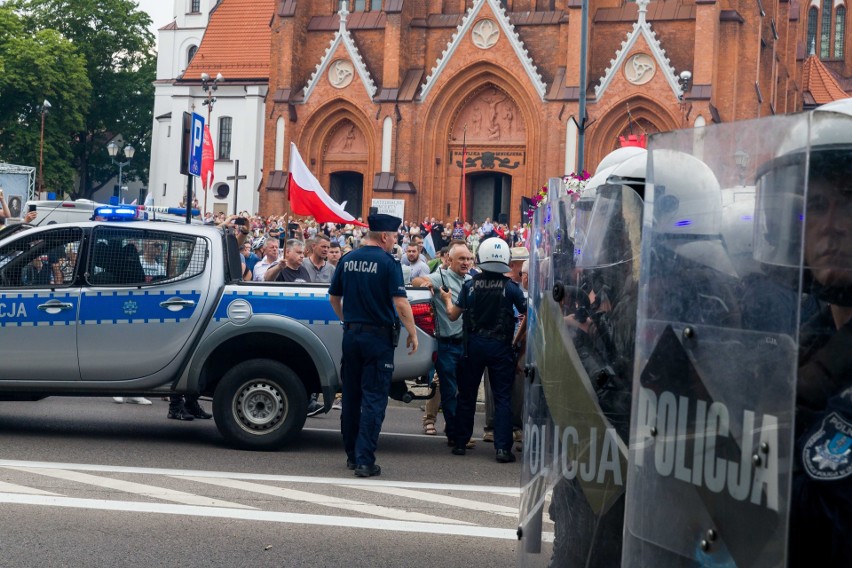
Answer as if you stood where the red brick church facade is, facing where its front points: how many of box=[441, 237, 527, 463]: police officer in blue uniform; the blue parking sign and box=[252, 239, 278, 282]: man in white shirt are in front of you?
3

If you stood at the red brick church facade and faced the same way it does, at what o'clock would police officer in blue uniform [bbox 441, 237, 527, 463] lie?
The police officer in blue uniform is roughly at 12 o'clock from the red brick church facade.

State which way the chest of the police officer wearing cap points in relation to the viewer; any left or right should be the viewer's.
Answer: facing away from the viewer and to the right of the viewer

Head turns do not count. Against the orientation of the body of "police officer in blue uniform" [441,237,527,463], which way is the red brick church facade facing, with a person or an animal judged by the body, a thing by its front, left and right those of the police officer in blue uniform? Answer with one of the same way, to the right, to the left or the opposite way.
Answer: the opposite way

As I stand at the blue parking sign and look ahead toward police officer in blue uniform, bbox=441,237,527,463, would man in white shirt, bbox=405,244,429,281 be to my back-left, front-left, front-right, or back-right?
front-left

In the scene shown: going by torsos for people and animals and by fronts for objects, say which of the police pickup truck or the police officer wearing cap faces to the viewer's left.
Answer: the police pickup truck

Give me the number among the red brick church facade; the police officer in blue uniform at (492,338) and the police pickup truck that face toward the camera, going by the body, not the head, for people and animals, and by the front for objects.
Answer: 1

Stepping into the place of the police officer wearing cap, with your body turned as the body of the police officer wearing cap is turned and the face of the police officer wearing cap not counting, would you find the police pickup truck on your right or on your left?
on your left

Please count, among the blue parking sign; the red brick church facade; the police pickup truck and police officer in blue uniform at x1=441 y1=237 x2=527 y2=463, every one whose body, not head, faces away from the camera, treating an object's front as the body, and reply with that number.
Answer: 1

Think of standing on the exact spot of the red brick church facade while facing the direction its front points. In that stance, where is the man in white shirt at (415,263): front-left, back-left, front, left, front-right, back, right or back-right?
front

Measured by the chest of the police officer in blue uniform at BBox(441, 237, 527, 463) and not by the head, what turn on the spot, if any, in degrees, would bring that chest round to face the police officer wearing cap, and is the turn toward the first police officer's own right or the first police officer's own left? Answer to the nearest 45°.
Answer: approximately 135° to the first police officer's own left

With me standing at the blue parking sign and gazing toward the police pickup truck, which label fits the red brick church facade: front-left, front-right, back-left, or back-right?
back-left

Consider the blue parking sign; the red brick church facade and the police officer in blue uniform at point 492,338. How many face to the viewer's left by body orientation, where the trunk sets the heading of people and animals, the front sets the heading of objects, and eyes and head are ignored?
0

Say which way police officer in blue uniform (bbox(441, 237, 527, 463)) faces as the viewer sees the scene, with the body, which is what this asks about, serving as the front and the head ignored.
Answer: away from the camera
